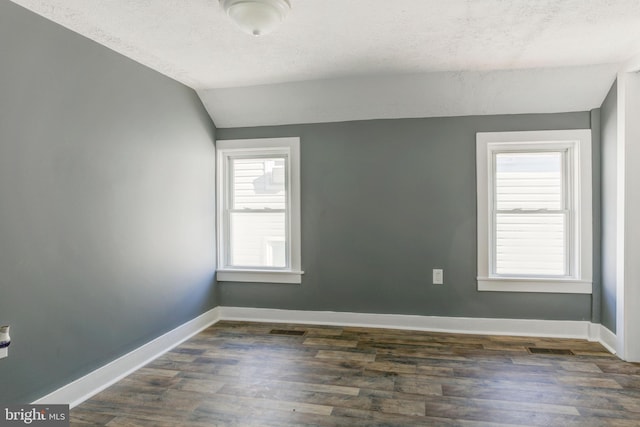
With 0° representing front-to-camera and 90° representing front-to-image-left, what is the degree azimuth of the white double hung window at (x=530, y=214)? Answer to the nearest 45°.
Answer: approximately 0°

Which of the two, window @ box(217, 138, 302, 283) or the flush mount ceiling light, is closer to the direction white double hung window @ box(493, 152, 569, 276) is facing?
the flush mount ceiling light

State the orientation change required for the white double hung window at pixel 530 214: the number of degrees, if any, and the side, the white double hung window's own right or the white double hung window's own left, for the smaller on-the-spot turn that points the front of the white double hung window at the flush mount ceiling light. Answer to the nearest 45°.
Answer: approximately 45° to the white double hung window's own right

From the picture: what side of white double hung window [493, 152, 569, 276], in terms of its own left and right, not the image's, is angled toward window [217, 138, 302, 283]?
right
